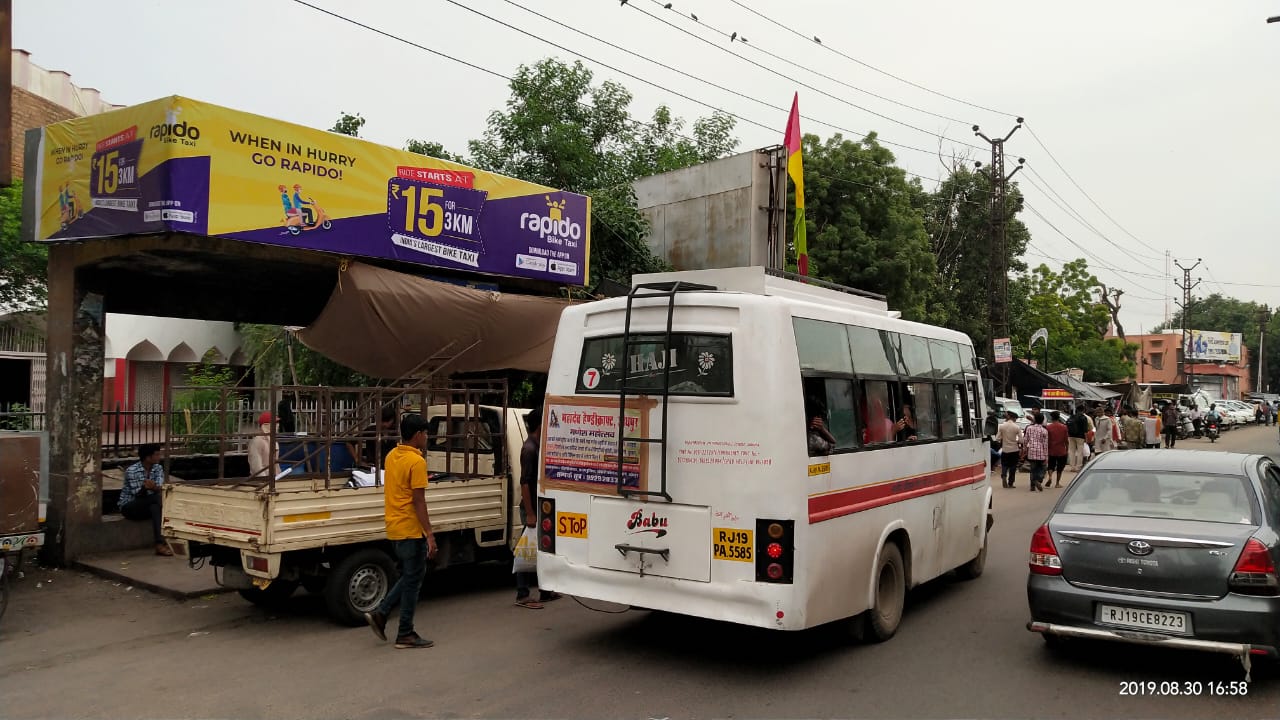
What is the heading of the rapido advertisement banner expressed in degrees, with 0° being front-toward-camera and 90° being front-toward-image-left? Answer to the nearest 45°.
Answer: approximately 315°

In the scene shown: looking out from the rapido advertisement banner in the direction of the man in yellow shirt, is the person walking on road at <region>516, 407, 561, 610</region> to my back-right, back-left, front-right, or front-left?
front-left

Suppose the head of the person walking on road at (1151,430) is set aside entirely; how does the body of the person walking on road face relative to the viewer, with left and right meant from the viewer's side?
facing away from the viewer

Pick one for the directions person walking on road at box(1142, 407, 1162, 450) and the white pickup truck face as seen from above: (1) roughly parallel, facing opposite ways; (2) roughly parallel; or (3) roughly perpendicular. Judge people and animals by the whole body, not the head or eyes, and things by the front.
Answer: roughly parallel

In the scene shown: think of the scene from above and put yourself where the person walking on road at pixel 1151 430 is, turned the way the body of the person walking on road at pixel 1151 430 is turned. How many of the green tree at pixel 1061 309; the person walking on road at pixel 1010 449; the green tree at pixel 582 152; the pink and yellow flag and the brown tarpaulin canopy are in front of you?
1

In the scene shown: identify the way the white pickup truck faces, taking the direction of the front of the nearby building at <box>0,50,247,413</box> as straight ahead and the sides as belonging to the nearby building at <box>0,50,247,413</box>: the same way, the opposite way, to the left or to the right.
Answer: to the left

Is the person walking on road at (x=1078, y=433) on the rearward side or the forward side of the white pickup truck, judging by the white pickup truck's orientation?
on the forward side
